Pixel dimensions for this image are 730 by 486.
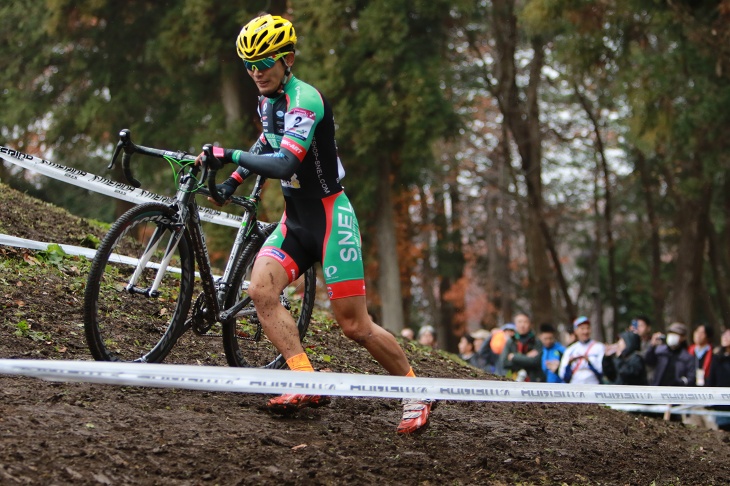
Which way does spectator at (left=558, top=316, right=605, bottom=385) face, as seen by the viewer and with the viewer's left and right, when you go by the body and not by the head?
facing the viewer

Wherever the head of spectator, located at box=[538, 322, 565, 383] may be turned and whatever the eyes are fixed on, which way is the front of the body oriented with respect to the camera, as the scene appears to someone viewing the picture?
toward the camera

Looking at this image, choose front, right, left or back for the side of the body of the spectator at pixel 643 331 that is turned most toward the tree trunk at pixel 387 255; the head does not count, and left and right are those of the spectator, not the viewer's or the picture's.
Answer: right

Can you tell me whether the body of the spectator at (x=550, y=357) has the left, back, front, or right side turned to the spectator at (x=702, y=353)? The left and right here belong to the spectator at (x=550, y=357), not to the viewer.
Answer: left

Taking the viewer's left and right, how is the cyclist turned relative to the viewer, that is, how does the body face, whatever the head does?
facing the viewer and to the left of the viewer

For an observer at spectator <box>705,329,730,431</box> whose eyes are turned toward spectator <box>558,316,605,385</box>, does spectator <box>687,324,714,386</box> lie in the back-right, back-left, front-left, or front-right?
front-right

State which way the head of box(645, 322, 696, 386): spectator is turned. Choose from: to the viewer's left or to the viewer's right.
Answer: to the viewer's left

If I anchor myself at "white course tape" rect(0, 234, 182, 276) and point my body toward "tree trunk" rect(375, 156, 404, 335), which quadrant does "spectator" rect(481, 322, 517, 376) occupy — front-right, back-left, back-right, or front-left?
front-right

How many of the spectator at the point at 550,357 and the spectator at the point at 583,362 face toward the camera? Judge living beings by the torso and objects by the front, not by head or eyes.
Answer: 2

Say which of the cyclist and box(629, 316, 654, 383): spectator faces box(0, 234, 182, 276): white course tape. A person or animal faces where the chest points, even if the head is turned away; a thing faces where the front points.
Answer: the spectator
